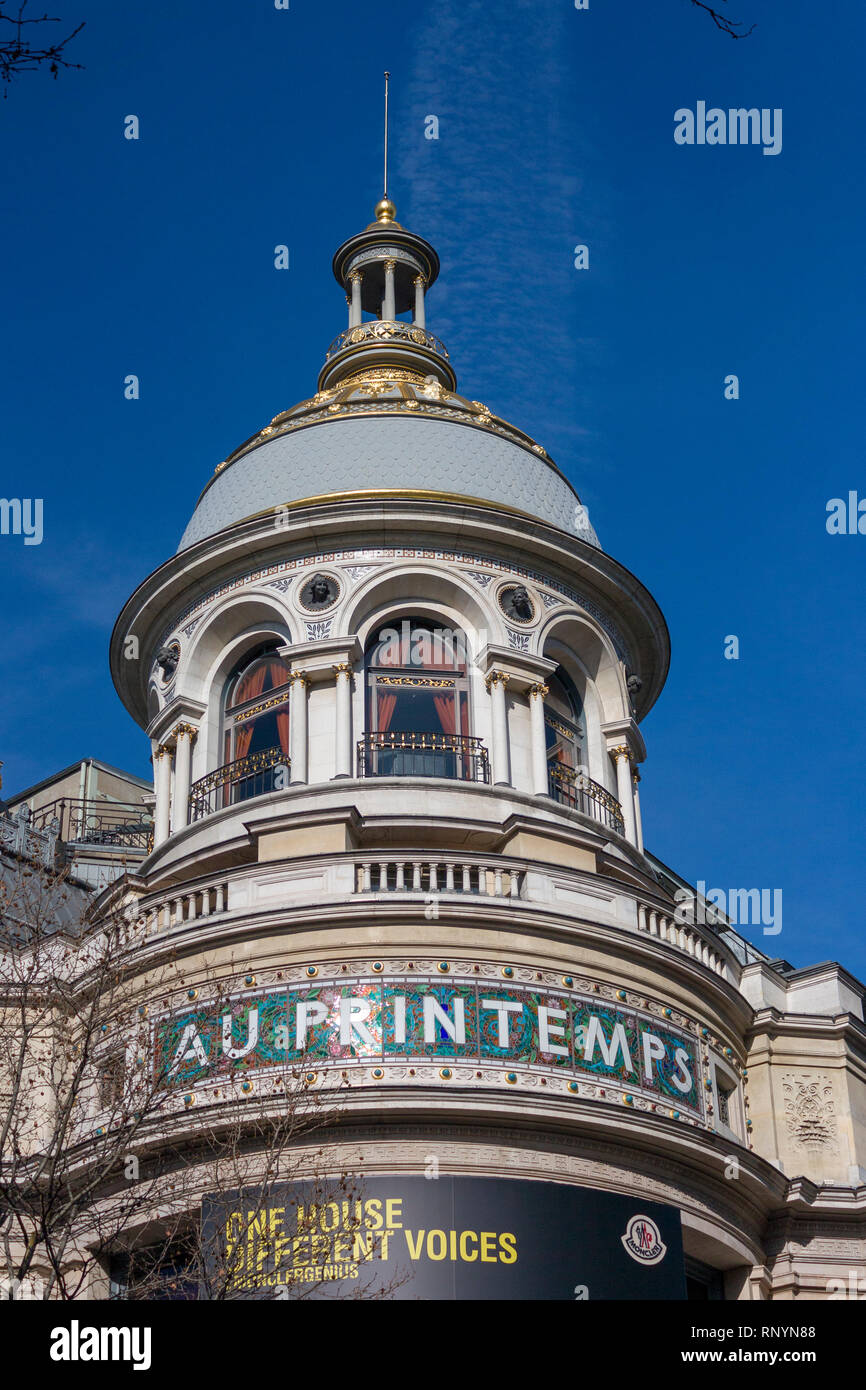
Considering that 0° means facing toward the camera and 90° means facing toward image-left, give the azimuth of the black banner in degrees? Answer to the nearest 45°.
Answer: approximately 0°
